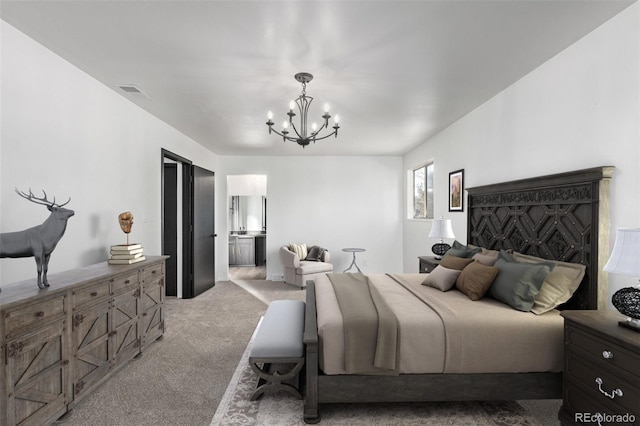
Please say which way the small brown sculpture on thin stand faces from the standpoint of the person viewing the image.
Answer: facing the viewer and to the right of the viewer

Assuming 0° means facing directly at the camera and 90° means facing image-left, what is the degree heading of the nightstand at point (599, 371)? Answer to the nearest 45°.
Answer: approximately 45°

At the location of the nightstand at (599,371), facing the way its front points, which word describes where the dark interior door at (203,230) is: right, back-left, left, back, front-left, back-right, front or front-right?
front-right

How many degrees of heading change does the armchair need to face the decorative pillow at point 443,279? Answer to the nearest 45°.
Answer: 0° — it already faces it

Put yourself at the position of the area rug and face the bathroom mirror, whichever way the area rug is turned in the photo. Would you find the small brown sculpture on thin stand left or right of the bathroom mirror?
left

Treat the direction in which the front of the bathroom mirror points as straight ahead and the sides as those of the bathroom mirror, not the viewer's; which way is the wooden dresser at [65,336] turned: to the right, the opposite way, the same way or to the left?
to the left

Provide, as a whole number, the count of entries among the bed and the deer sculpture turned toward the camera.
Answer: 0

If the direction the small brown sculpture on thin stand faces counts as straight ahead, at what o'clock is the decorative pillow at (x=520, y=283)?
The decorative pillow is roughly at 12 o'clock from the small brown sculpture on thin stand.

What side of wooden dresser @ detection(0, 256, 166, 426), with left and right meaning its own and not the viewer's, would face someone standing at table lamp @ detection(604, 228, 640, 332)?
front

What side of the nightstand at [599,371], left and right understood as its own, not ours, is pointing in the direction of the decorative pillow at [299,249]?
right

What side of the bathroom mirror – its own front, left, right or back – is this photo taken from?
front

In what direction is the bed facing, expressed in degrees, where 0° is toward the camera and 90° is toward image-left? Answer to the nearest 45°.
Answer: approximately 90°
